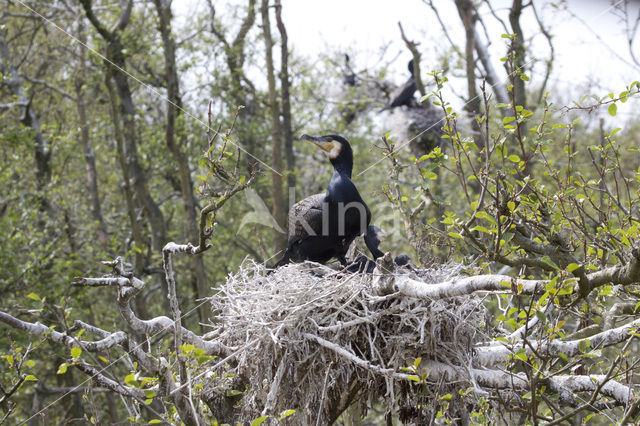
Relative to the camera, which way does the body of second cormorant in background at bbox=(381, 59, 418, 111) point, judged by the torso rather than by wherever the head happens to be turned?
to the viewer's right

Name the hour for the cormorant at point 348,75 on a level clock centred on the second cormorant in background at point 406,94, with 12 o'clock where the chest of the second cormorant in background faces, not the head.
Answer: The cormorant is roughly at 8 o'clock from the second cormorant in background.

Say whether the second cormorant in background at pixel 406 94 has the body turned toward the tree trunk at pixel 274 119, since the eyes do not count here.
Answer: no

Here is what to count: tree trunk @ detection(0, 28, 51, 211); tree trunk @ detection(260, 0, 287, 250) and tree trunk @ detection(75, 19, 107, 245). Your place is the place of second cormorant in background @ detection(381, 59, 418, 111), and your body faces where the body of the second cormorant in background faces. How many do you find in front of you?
0

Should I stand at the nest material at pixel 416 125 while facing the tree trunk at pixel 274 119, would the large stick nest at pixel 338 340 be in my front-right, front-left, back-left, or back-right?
front-left

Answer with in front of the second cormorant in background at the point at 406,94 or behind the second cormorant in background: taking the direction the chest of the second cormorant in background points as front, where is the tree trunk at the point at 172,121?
behind

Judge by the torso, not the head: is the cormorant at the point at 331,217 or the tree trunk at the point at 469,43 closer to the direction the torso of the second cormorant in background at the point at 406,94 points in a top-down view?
the tree trunk

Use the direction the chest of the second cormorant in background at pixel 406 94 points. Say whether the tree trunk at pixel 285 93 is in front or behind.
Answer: behind

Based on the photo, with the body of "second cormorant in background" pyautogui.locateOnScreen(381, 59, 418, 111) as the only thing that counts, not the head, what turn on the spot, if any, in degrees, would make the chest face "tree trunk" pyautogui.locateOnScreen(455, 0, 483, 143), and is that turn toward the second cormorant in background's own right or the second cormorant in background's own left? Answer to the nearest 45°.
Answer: approximately 45° to the second cormorant in background's own right

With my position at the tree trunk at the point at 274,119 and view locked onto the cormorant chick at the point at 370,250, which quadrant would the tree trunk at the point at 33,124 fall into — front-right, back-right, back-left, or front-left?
back-right

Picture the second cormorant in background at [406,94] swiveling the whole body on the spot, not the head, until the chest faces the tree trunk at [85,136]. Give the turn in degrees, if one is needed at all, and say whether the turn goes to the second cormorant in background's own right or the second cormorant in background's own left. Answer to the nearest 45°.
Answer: approximately 180°

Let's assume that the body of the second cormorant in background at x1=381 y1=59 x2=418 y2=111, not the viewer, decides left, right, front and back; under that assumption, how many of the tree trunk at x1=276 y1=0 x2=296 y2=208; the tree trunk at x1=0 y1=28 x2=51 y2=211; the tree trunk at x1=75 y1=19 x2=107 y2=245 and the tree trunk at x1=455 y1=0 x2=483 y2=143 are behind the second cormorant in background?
3

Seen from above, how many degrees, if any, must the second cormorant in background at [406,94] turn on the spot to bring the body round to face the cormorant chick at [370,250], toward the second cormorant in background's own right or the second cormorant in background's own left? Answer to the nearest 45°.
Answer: approximately 90° to the second cormorant in background's own right

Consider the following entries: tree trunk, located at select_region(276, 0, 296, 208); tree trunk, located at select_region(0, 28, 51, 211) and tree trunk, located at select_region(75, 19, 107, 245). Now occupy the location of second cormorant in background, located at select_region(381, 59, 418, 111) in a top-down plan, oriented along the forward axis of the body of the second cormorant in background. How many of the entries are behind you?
3
